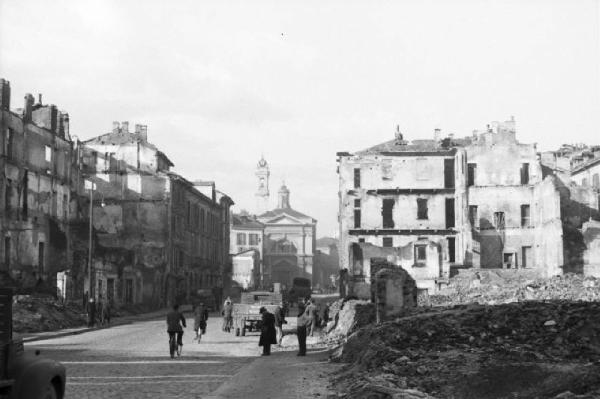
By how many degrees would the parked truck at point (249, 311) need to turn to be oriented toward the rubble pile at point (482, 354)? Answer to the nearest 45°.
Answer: approximately 45° to its left

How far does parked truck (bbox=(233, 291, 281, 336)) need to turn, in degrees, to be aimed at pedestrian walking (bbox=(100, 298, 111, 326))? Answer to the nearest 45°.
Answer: approximately 90° to its right

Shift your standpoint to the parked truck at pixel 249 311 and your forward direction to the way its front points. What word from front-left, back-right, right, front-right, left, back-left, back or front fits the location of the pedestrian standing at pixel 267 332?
front-left

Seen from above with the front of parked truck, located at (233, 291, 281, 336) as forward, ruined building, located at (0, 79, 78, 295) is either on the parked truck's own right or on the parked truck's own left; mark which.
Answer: on the parked truck's own right

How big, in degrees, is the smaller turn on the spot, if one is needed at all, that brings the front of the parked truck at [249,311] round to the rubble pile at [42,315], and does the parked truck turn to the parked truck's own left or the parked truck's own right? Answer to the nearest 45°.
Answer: approximately 45° to the parked truck's own right

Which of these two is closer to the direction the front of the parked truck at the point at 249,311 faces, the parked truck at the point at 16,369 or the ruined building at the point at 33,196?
the parked truck

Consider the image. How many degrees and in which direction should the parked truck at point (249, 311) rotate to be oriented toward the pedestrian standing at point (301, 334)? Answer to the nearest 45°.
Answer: approximately 45° to its left
